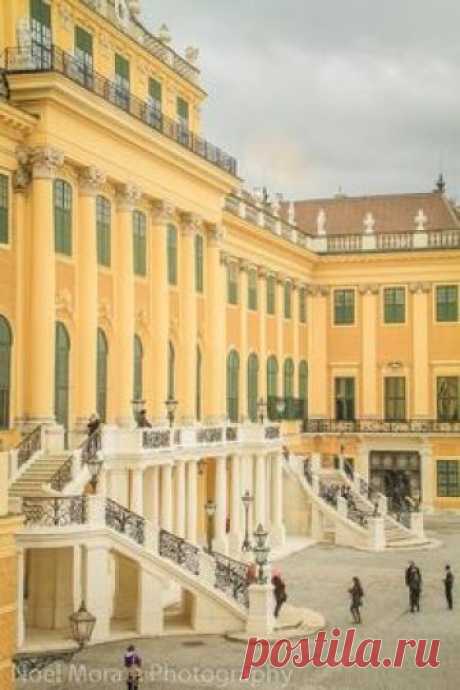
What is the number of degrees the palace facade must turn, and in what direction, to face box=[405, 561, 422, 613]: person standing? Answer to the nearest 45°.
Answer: approximately 45° to its left

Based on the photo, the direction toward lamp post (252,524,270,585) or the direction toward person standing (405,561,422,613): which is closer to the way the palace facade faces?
the lamp post

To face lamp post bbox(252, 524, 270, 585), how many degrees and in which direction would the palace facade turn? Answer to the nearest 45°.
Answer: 0° — it already faces it

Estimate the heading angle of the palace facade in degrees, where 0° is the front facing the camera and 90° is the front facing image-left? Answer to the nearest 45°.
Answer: approximately 315°
